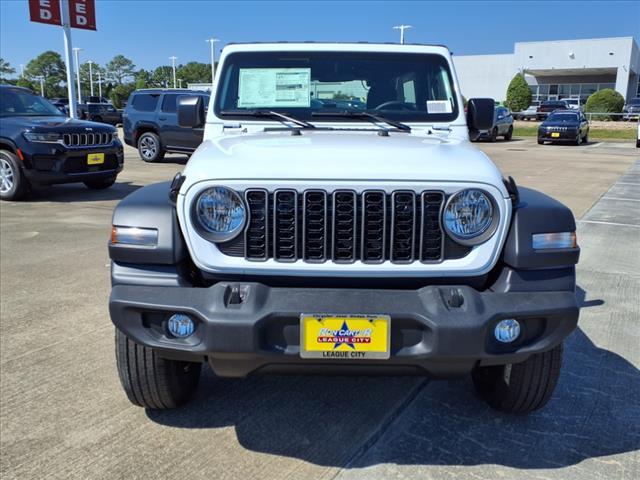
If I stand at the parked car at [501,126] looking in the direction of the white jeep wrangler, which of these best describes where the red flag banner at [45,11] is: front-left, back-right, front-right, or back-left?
front-right

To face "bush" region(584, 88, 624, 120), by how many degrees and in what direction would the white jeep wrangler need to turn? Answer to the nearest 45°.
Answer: approximately 135° to its left

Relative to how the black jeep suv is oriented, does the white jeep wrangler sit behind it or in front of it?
in front

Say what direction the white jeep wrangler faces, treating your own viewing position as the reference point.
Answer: facing the viewer

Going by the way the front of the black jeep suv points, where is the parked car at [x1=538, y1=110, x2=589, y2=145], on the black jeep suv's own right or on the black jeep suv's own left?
on the black jeep suv's own left

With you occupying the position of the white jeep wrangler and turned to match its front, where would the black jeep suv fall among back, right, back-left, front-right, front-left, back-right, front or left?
back-right

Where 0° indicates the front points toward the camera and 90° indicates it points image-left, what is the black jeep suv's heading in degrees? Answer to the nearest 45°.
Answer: approximately 315°
